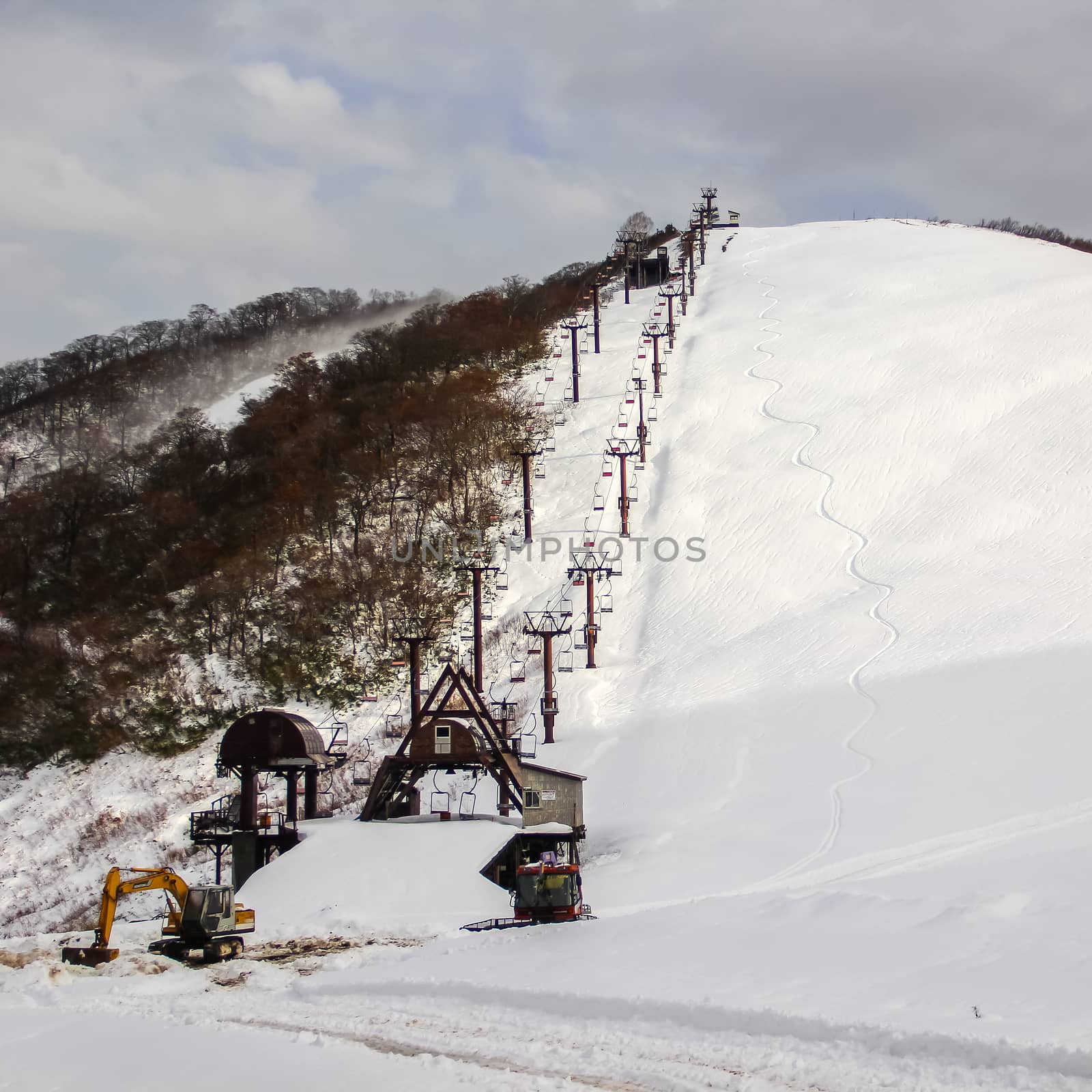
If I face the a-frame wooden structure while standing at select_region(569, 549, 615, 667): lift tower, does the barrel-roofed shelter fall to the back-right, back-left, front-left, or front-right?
front-right

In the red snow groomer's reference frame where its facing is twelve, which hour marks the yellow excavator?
The yellow excavator is roughly at 3 o'clock from the red snow groomer.

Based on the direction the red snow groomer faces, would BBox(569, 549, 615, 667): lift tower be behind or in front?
behind

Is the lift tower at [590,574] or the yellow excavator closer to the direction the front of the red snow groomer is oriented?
the yellow excavator

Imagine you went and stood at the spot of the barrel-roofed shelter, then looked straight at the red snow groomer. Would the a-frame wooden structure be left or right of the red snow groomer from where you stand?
left

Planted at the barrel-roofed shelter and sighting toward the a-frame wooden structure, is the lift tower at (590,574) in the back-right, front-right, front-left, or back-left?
front-left

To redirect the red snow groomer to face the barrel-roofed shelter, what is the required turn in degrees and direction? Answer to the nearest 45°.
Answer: approximately 135° to its right

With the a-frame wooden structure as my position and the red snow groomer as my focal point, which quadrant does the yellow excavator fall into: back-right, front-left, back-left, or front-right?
front-right

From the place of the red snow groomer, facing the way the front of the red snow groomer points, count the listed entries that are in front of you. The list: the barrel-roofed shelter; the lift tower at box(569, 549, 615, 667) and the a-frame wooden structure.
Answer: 0

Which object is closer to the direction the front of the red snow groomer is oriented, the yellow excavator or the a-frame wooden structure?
the yellow excavator

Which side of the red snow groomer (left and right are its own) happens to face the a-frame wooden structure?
back

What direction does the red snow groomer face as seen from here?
toward the camera
